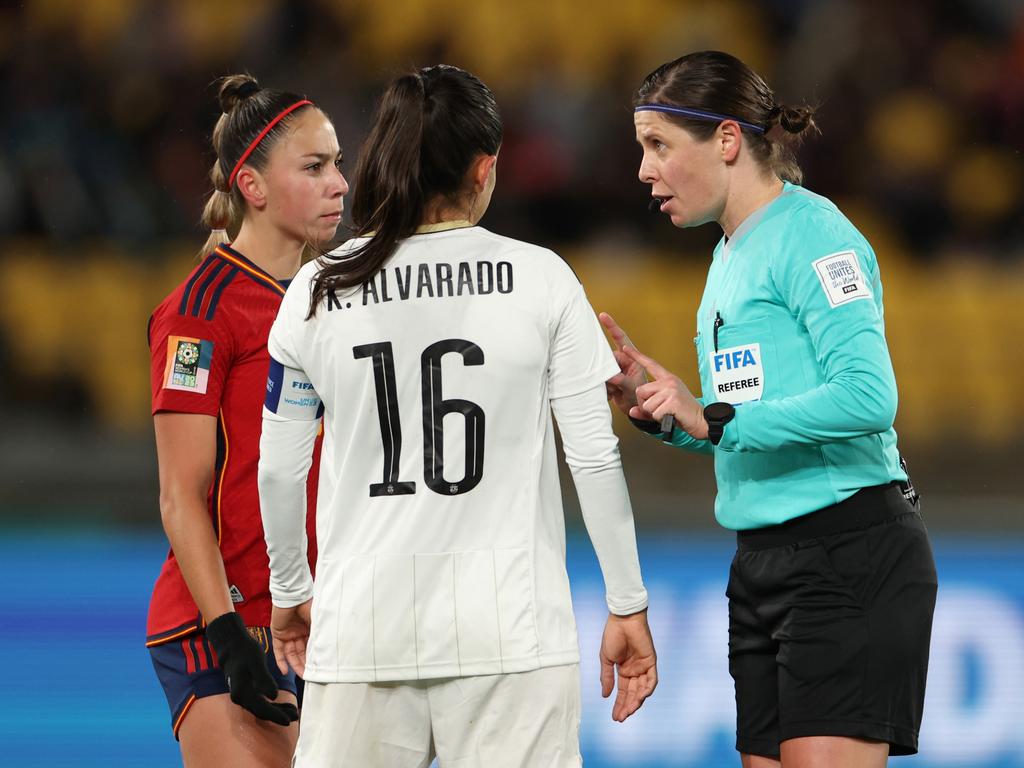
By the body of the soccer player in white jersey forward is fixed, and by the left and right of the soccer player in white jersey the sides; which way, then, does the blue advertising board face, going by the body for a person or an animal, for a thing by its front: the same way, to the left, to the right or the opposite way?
the opposite way

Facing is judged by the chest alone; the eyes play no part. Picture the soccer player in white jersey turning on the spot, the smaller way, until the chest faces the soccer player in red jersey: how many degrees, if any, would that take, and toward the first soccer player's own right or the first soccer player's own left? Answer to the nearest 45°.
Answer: approximately 45° to the first soccer player's own left

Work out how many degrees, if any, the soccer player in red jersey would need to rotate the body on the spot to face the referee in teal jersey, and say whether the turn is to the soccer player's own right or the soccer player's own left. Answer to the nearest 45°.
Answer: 0° — they already face them

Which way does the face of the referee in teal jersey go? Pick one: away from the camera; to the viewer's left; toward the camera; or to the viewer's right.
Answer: to the viewer's left

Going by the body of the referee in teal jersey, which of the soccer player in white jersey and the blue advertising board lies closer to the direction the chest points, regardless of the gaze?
the soccer player in white jersey

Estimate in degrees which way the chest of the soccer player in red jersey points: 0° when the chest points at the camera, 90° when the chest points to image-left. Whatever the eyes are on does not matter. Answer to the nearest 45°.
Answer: approximately 270°

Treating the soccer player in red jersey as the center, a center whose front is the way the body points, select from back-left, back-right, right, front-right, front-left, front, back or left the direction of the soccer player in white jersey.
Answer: front-right

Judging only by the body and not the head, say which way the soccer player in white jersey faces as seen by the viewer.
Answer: away from the camera

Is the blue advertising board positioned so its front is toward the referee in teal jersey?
yes

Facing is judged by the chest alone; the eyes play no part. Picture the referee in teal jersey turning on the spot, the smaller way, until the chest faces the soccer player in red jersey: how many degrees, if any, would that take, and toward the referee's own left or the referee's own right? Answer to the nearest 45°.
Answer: approximately 45° to the referee's own right

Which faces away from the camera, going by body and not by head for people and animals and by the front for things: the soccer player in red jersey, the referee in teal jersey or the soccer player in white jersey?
the soccer player in white jersey
